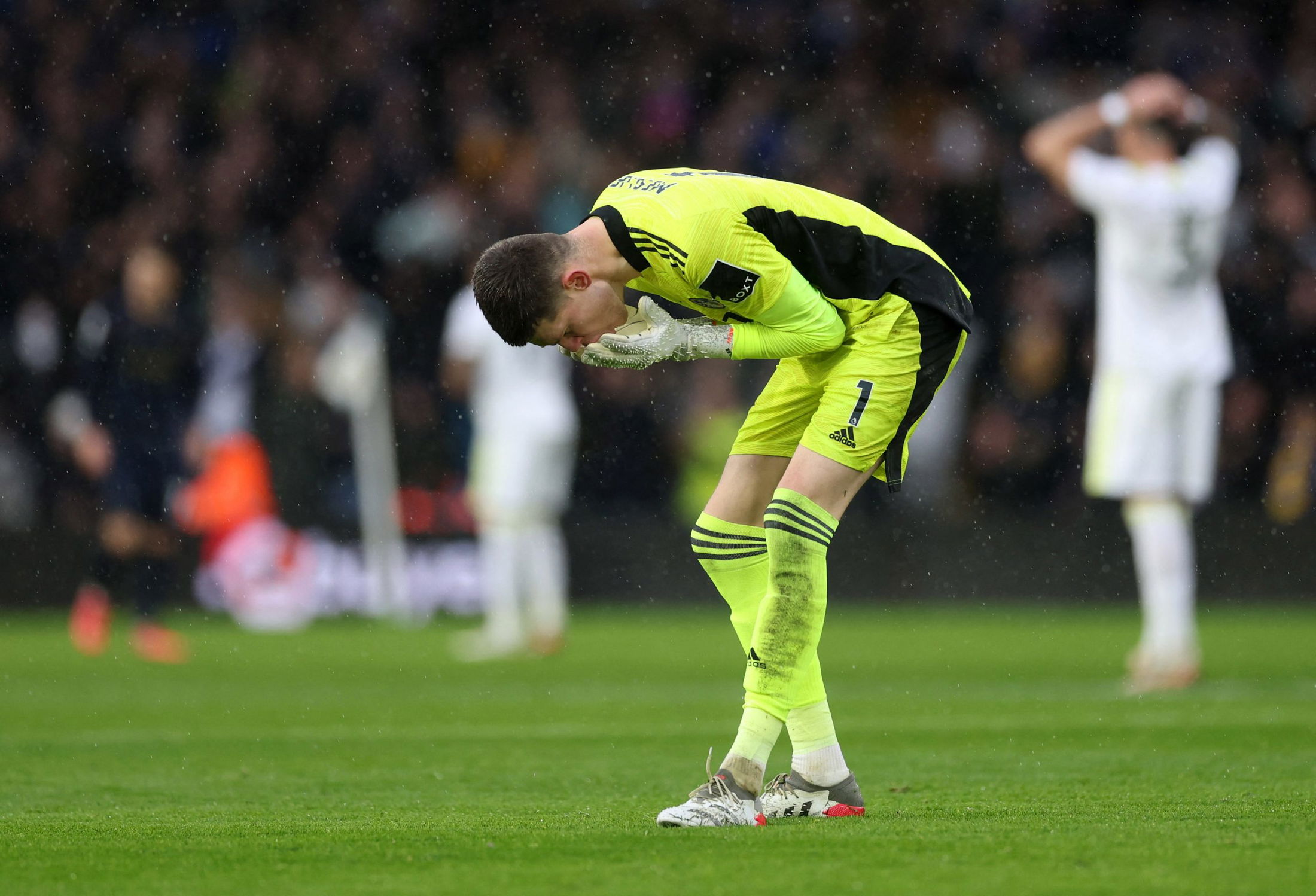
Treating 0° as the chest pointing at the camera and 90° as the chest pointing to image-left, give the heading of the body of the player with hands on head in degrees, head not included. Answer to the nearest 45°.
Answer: approximately 135°

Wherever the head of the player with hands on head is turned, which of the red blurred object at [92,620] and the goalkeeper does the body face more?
the red blurred object

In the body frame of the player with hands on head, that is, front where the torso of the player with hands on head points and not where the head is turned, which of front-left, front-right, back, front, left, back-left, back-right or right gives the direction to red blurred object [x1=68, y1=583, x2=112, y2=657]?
front-left

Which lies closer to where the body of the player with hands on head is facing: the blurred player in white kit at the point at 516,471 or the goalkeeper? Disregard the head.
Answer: the blurred player in white kit

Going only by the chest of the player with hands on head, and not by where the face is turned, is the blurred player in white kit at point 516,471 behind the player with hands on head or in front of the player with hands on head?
in front

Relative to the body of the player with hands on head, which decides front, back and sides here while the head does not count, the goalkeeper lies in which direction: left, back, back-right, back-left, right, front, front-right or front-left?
back-left
